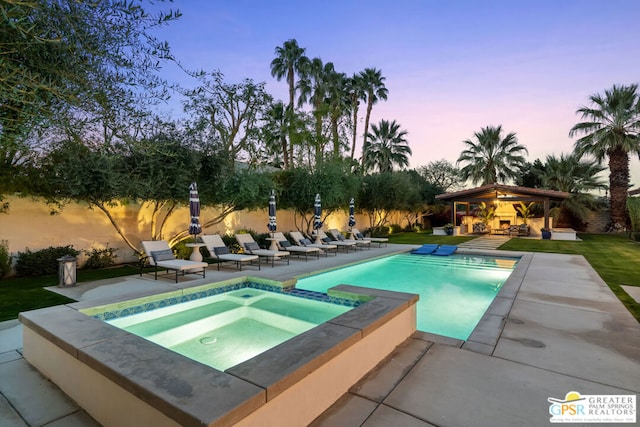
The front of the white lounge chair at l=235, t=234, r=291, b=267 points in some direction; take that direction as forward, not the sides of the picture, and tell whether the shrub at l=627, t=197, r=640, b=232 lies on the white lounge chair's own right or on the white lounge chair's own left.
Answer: on the white lounge chair's own left

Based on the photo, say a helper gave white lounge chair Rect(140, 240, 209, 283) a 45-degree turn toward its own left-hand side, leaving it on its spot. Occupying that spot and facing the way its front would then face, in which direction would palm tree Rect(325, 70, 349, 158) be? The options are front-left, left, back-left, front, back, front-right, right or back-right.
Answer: front-left

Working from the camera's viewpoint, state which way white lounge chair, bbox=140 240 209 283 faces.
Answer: facing the viewer and to the right of the viewer

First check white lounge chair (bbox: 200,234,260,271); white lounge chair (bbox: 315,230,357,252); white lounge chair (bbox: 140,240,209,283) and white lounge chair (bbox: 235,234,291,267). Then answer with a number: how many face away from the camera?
0

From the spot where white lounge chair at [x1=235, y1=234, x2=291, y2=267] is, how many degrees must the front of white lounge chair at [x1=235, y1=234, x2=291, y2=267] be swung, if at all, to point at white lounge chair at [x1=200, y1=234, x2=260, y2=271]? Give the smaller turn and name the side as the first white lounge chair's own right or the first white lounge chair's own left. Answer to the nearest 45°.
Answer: approximately 90° to the first white lounge chair's own right

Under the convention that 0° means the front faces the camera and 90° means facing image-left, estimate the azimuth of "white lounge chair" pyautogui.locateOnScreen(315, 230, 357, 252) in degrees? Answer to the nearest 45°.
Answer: approximately 315°

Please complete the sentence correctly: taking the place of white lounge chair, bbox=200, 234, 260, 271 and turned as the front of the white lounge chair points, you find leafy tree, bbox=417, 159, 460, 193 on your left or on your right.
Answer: on your left

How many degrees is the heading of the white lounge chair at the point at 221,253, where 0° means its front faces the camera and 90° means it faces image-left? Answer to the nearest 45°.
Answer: approximately 315°

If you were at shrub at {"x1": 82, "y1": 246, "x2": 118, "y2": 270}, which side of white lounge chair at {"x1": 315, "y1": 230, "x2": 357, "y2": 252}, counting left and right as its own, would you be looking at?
right

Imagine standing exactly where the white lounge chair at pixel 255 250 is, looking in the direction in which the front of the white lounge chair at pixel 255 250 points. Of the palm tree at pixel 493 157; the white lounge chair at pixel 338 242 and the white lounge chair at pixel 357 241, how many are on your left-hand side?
3
